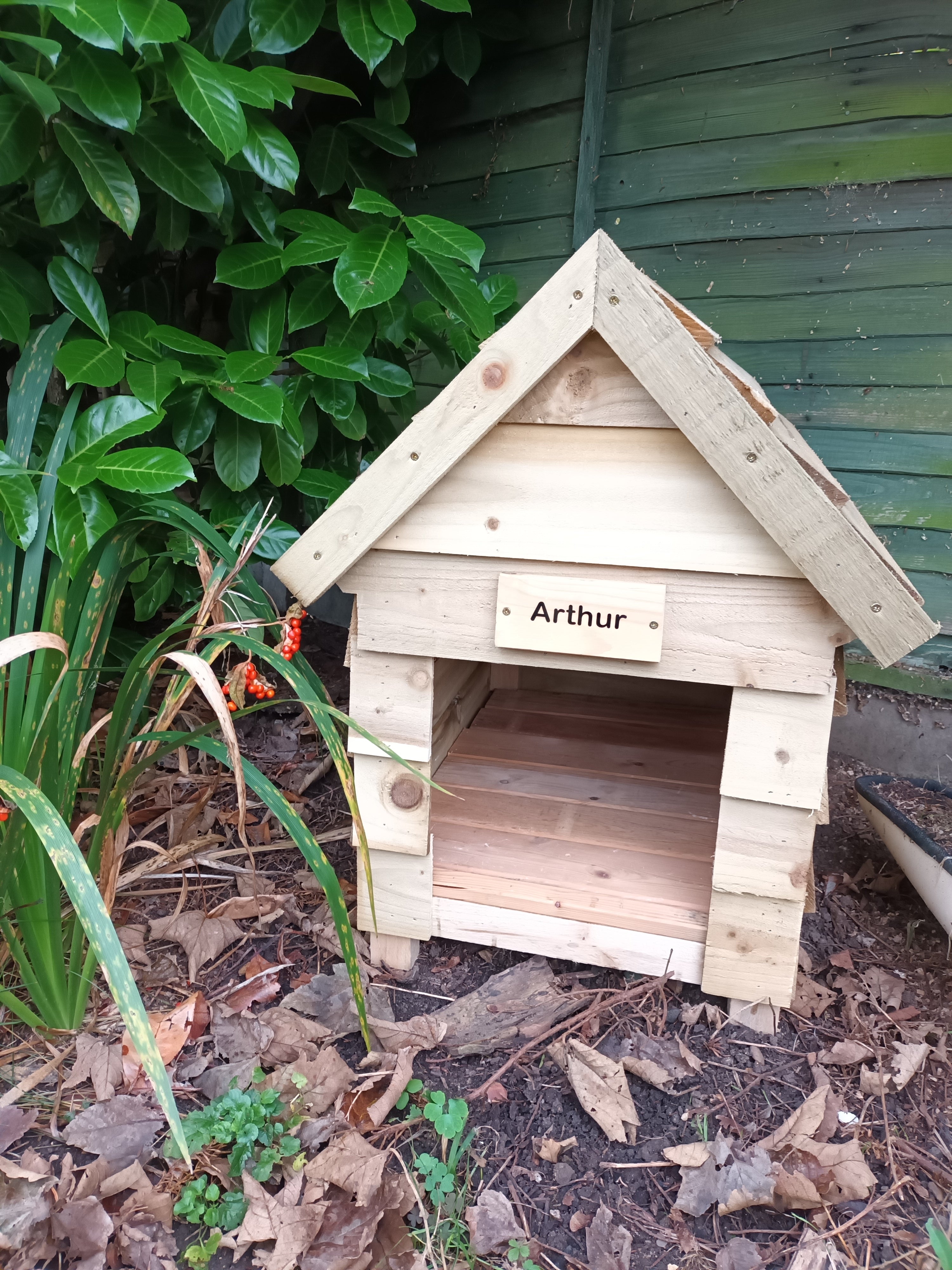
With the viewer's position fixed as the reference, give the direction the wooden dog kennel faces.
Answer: facing the viewer

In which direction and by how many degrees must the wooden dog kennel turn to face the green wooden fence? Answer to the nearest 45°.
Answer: approximately 180°
